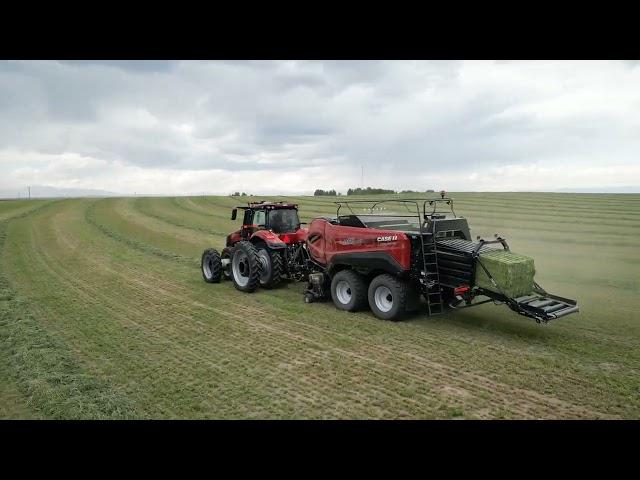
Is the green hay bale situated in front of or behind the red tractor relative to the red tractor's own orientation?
behind

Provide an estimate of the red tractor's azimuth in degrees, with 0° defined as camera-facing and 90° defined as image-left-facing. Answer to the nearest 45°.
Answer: approximately 135°
